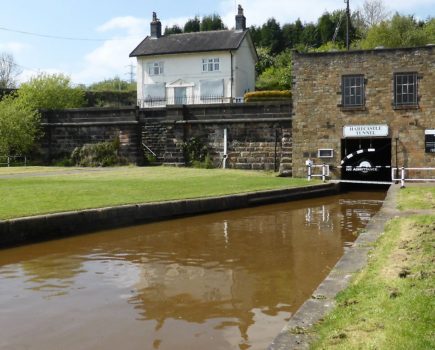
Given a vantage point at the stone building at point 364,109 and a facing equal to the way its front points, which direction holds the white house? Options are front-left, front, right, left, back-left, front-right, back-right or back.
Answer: back-right

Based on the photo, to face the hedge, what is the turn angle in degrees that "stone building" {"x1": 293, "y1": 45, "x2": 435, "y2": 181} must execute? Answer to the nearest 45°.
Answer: approximately 135° to its right

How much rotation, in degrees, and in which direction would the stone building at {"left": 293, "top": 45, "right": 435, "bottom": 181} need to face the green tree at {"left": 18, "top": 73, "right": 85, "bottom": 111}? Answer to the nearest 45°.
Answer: approximately 135° to its right

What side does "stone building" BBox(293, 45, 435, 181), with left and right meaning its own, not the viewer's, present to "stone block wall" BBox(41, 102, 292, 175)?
right

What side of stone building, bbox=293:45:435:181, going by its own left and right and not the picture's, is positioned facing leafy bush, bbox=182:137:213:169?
right

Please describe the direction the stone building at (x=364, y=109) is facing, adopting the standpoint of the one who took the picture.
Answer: facing the viewer

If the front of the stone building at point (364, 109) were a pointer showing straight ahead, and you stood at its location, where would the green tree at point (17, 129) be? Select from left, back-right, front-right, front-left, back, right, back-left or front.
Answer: right

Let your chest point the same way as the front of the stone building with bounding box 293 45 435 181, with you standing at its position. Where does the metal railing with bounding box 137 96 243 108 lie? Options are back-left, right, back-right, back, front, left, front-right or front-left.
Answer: back-right

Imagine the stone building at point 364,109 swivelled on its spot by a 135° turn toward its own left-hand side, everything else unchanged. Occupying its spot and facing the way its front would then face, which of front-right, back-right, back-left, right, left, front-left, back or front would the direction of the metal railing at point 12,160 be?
back-left
